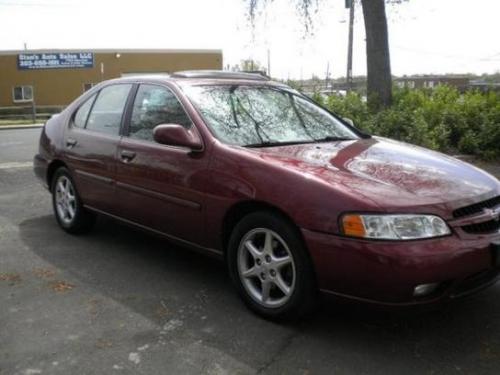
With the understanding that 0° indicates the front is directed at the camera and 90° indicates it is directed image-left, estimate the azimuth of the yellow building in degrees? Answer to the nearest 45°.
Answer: approximately 0°

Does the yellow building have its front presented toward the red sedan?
yes

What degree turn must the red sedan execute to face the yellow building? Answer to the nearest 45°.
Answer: approximately 135° to its left

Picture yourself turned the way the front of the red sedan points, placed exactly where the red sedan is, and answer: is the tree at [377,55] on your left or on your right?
on your left

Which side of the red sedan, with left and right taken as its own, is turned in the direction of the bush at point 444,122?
left

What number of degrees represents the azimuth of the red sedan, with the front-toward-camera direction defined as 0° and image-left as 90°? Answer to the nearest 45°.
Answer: approximately 315°
